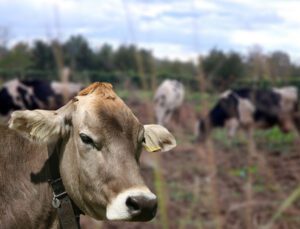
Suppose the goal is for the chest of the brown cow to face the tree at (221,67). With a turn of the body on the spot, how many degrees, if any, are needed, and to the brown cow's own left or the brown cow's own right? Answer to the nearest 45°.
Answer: approximately 90° to the brown cow's own left

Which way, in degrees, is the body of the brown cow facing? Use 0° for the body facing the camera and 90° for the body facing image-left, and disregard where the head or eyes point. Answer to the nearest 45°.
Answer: approximately 315°

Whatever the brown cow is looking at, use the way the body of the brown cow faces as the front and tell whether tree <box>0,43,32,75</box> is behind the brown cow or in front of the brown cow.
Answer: behind
